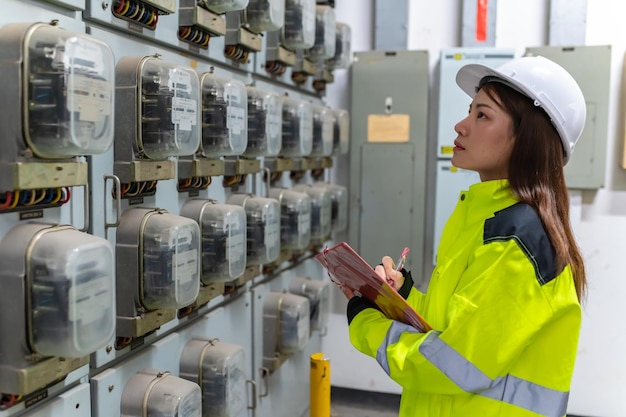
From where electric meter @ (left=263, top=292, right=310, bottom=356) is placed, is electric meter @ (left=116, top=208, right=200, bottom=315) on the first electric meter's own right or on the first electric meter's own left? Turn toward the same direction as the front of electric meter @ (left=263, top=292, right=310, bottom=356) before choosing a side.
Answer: on the first electric meter's own right

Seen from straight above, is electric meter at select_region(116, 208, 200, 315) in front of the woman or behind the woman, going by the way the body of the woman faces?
in front

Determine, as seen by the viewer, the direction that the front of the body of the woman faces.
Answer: to the viewer's left

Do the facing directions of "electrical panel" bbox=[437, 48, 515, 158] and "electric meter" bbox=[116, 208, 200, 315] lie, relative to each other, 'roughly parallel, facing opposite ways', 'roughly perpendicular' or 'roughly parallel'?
roughly perpendicular

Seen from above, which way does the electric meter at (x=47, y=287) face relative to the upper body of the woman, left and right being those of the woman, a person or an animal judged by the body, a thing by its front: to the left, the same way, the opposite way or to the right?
the opposite way

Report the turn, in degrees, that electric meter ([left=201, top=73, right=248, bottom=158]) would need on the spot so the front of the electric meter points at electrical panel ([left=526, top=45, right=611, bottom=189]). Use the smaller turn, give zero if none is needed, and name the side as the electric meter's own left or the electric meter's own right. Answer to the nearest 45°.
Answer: approximately 90° to the electric meter's own left

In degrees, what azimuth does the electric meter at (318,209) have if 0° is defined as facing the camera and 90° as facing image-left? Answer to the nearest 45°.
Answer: approximately 315°

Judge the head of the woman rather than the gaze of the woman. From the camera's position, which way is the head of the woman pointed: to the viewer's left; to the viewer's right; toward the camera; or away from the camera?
to the viewer's left

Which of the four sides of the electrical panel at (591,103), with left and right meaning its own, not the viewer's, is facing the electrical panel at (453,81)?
right

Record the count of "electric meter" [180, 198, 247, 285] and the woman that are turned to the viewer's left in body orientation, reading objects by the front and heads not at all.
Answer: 1

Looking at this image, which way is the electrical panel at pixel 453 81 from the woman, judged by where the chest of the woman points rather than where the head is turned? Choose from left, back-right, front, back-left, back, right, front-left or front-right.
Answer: right
